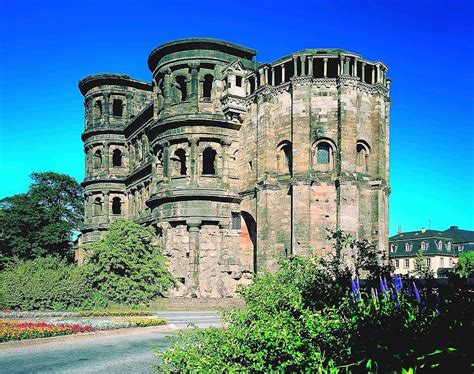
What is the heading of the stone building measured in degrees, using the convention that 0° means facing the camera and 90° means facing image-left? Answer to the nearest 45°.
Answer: approximately 45°

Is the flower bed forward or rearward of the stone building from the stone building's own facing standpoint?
forward

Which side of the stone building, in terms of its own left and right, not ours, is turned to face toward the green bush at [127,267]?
front

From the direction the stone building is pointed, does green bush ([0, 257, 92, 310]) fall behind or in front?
in front
